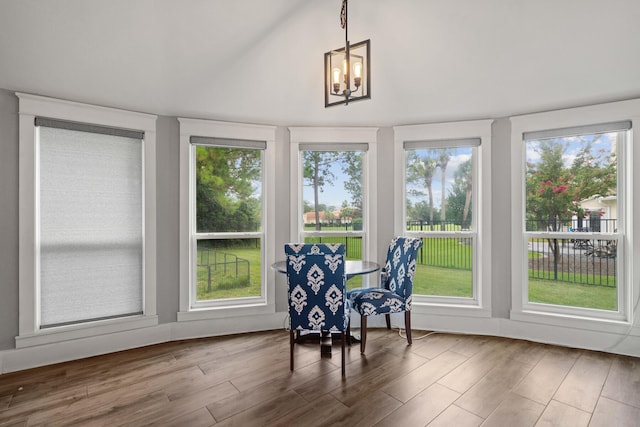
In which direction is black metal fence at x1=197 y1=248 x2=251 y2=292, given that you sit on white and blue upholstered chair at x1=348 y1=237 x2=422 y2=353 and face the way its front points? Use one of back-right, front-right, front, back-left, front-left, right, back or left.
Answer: front-right

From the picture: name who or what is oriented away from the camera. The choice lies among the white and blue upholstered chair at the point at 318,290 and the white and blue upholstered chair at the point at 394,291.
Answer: the white and blue upholstered chair at the point at 318,290

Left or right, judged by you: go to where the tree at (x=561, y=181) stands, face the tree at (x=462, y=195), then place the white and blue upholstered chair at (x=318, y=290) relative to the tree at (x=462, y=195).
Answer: left

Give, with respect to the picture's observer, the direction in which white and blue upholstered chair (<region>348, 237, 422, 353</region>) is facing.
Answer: facing the viewer and to the left of the viewer

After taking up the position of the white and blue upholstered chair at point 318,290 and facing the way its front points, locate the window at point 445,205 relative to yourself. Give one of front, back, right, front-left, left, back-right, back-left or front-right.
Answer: front-right

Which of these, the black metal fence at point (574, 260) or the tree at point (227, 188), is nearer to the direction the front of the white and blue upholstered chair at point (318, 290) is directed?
the tree

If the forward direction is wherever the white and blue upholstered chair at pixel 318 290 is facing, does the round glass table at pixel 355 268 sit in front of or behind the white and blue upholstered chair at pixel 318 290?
in front

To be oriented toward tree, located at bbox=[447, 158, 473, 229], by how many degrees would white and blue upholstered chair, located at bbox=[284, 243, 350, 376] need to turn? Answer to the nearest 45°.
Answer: approximately 45° to its right

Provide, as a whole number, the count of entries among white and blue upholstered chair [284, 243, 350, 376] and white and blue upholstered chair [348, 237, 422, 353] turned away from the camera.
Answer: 1

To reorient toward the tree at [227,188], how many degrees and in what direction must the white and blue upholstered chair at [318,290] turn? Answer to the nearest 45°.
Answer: approximately 45° to its left

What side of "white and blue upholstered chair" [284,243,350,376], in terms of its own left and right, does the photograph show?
back

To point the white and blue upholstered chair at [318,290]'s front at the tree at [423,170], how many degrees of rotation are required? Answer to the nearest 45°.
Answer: approximately 45° to its right

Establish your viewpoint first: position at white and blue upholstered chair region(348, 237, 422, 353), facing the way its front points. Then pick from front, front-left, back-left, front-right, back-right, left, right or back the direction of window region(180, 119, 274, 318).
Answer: front-right

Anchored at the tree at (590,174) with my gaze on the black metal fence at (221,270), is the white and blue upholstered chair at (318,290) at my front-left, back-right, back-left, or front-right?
front-left

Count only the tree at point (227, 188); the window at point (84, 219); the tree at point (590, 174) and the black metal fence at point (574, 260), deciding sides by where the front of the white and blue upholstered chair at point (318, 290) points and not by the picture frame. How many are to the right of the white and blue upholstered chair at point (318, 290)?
2

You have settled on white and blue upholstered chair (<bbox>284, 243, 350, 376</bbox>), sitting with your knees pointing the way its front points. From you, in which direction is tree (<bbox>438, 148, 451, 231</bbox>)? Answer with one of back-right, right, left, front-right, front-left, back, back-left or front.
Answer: front-right
